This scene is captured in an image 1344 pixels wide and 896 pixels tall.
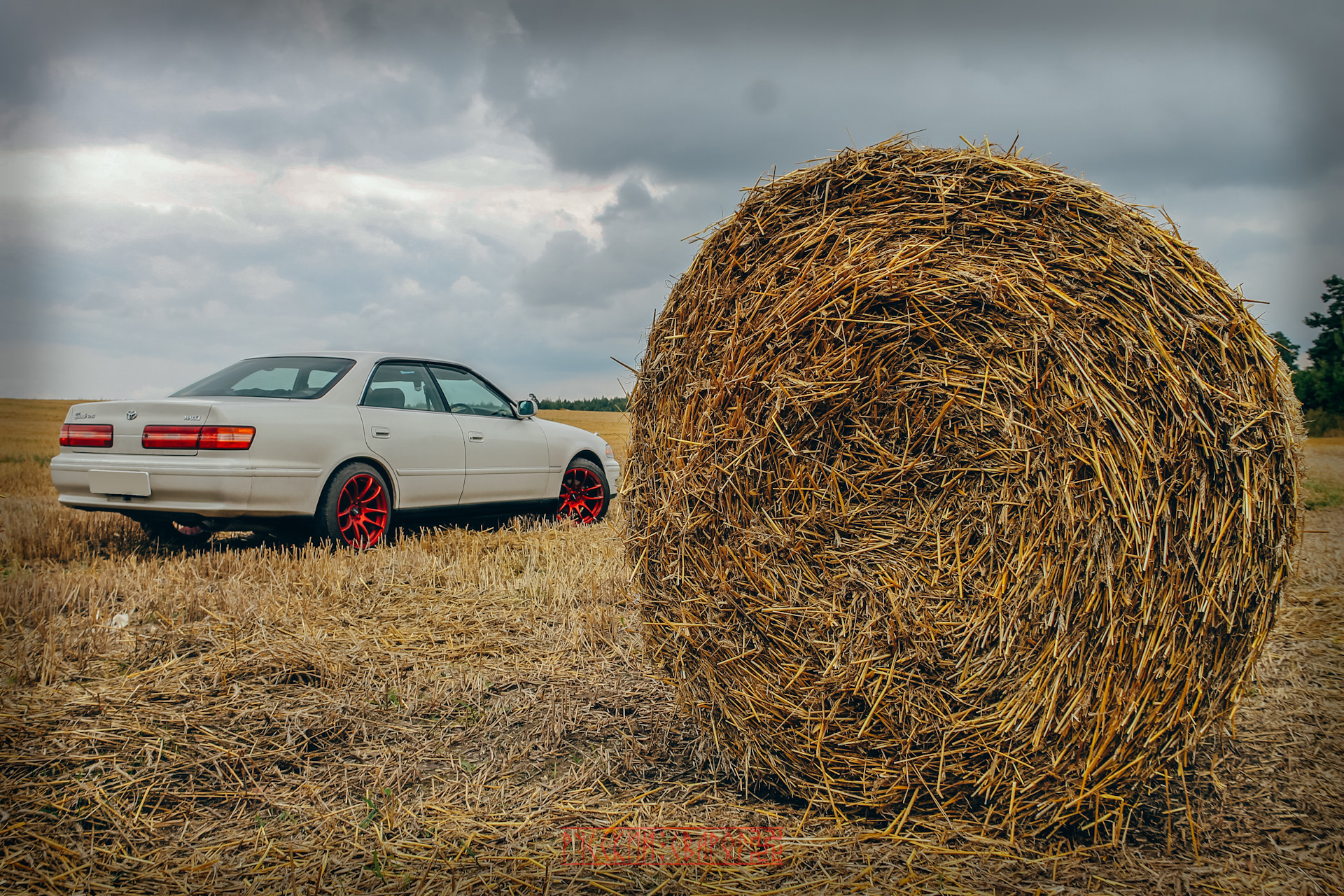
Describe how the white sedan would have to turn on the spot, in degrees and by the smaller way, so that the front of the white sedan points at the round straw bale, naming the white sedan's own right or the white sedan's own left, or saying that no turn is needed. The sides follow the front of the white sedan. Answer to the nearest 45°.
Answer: approximately 135° to the white sedan's own right

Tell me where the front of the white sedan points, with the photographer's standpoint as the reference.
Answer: facing away from the viewer and to the right of the viewer

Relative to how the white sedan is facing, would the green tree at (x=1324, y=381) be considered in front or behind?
in front

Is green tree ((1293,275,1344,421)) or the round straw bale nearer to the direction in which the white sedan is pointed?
the green tree
